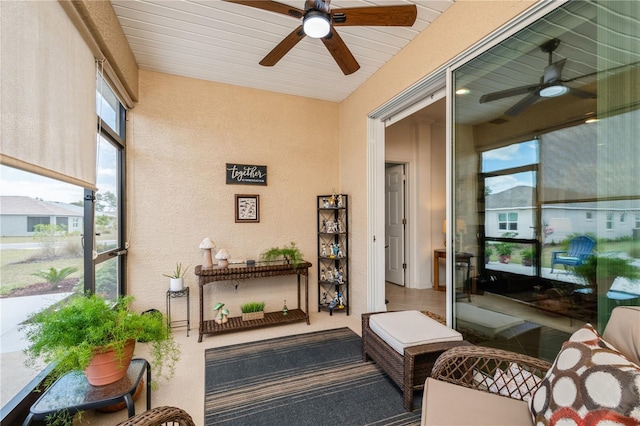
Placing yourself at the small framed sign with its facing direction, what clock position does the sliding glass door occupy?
The sliding glass door is roughly at 11 o'clock from the small framed sign.

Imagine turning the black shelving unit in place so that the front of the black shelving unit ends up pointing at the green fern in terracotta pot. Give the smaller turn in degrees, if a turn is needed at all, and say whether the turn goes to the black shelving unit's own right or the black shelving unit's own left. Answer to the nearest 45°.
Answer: approximately 45° to the black shelving unit's own right

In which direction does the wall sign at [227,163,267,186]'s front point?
toward the camera

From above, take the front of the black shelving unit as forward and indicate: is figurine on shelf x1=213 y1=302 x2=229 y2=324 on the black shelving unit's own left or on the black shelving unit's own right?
on the black shelving unit's own right

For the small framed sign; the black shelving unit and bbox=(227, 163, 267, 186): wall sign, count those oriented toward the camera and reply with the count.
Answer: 3

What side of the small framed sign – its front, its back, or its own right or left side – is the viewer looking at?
front

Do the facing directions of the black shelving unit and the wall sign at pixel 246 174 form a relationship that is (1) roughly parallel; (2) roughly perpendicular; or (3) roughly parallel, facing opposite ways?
roughly parallel

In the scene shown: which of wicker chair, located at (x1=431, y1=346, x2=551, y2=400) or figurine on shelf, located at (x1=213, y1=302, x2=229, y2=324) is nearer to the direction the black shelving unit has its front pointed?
the wicker chair

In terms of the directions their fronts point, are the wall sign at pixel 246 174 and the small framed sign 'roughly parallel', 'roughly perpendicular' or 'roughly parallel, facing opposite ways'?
roughly parallel

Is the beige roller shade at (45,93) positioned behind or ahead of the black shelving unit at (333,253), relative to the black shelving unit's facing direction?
ahead

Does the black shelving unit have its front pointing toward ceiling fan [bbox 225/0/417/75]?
yes

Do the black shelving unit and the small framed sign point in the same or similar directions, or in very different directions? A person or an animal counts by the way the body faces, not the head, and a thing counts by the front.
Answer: same or similar directions
